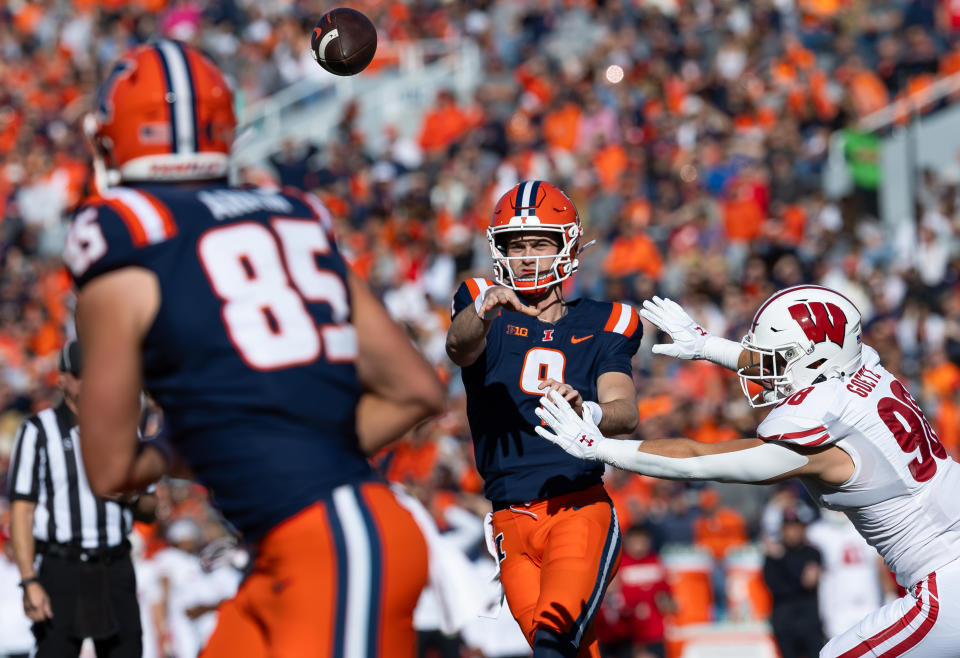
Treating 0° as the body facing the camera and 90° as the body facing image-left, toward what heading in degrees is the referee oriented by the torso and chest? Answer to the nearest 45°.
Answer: approximately 315°

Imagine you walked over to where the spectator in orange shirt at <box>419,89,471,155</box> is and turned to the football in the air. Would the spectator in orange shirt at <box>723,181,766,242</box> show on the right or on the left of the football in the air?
left

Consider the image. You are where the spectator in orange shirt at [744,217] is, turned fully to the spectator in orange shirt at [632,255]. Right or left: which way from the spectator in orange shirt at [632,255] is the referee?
left

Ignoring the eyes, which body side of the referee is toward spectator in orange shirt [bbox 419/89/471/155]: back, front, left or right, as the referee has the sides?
back

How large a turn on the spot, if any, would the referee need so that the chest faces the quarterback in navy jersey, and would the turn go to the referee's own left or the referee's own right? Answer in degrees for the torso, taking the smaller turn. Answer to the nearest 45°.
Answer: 0° — they already face them

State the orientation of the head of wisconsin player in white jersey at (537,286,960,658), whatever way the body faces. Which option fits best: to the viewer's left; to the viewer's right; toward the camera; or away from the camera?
to the viewer's left

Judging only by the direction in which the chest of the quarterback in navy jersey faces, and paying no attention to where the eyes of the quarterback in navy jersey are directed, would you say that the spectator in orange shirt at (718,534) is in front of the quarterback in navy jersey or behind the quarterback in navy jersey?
behind

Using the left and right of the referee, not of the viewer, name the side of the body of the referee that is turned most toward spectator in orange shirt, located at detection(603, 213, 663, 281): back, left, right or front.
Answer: back
